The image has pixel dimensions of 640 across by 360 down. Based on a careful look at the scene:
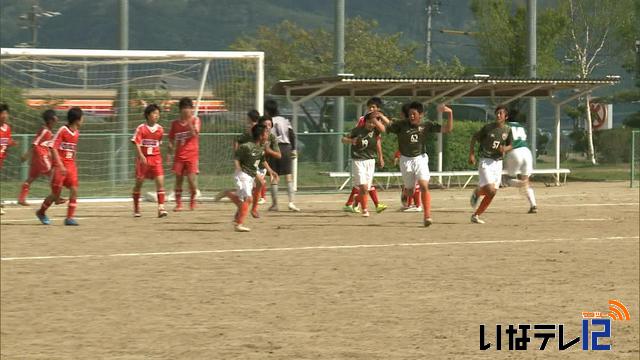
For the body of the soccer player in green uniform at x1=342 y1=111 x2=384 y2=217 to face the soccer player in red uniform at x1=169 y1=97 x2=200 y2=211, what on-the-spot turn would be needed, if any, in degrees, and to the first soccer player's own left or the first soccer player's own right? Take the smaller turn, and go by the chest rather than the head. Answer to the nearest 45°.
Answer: approximately 90° to the first soccer player's own right

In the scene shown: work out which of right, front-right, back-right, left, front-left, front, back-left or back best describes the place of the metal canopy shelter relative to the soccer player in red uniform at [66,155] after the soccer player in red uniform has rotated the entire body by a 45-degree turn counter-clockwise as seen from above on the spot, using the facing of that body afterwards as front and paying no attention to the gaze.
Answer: front-left

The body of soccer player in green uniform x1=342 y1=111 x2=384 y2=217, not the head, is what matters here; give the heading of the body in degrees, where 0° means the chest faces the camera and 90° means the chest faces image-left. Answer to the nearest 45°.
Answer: approximately 0°

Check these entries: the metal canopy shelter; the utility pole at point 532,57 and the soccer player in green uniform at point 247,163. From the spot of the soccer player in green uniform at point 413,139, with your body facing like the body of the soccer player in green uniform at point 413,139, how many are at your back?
2

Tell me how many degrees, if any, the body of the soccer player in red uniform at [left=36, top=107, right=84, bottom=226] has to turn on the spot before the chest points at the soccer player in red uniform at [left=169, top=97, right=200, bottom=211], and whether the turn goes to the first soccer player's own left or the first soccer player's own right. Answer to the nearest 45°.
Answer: approximately 90° to the first soccer player's own left

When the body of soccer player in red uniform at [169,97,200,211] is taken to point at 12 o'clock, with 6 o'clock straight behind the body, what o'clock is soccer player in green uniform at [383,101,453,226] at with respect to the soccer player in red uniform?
The soccer player in green uniform is roughly at 10 o'clock from the soccer player in red uniform.

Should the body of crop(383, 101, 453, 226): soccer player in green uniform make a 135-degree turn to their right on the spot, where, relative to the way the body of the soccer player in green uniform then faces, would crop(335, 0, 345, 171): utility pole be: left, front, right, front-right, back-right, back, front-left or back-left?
front-right
